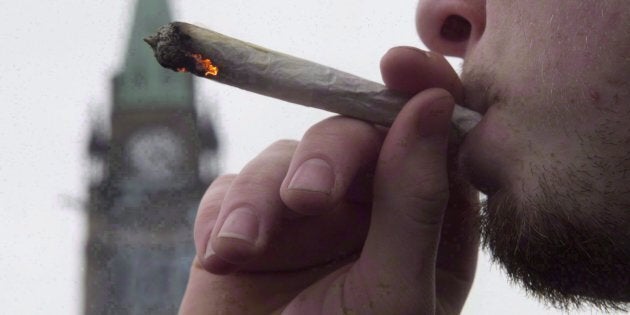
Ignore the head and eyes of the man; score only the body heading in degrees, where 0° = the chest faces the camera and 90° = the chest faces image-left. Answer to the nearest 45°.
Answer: approximately 90°

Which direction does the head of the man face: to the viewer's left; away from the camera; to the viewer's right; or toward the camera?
to the viewer's left
